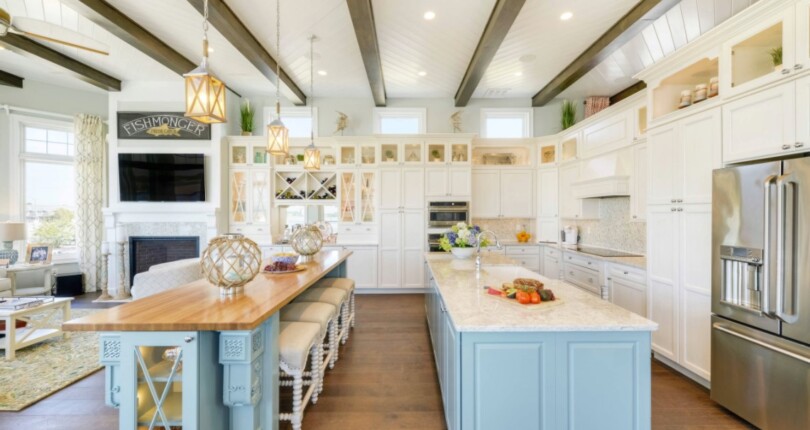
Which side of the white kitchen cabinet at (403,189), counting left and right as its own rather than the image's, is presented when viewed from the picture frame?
right

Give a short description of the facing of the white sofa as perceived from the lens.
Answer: facing away from the viewer and to the left of the viewer

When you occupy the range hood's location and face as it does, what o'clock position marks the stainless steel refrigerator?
The stainless steel refrigerator is roughly at 10 o'clock from the range hood.

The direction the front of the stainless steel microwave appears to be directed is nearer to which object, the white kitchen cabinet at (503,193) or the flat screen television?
the flat screen television

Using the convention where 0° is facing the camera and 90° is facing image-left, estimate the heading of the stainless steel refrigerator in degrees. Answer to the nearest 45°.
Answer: approximately 45°

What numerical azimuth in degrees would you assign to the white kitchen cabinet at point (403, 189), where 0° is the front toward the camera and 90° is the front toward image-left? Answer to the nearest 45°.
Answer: approximately 0°

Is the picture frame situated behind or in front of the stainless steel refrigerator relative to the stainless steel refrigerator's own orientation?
in front

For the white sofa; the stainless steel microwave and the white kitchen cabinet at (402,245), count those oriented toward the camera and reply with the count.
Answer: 2

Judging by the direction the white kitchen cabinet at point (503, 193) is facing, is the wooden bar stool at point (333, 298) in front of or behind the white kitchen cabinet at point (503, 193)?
in front

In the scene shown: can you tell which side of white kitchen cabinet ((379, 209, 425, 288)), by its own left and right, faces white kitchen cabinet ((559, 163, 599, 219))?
left

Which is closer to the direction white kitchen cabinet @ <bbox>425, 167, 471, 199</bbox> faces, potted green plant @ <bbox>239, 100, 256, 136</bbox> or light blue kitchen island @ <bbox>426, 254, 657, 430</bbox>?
the light blue kitchen island
